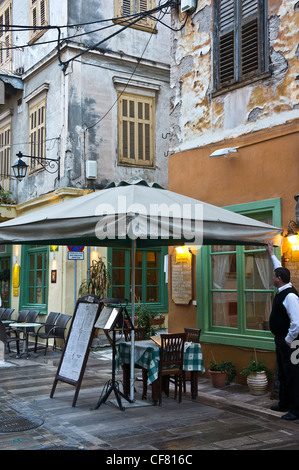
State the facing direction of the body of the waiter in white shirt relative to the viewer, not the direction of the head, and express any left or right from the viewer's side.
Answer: facing to the left of the viewer

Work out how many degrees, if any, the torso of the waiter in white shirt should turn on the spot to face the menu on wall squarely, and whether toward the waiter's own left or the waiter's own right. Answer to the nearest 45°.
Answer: approximately 45° to the waiter's own right

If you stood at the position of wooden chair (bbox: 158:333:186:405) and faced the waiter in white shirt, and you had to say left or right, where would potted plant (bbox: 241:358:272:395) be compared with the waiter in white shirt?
left

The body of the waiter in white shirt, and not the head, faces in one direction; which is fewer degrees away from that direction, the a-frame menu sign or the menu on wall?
the a-frame menu sign

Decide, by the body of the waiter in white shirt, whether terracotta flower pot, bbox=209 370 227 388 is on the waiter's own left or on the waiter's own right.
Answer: on the waiter's own right

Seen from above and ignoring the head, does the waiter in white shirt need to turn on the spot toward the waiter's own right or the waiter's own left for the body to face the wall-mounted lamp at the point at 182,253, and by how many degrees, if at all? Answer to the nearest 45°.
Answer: approximately 45° to the waiter's own right

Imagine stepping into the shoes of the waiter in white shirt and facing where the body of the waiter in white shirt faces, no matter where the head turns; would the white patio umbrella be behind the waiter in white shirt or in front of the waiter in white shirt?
in front

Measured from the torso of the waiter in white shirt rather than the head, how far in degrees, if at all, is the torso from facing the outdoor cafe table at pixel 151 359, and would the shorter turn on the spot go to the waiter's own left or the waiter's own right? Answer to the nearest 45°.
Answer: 0° — they already face it

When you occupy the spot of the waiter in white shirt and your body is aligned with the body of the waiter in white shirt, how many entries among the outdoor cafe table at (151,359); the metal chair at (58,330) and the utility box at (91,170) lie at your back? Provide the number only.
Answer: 0

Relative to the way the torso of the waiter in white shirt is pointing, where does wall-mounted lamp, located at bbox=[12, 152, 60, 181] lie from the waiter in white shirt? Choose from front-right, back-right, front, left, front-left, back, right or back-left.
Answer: front-right

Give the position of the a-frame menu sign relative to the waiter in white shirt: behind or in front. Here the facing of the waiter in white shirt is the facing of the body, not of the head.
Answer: in front
